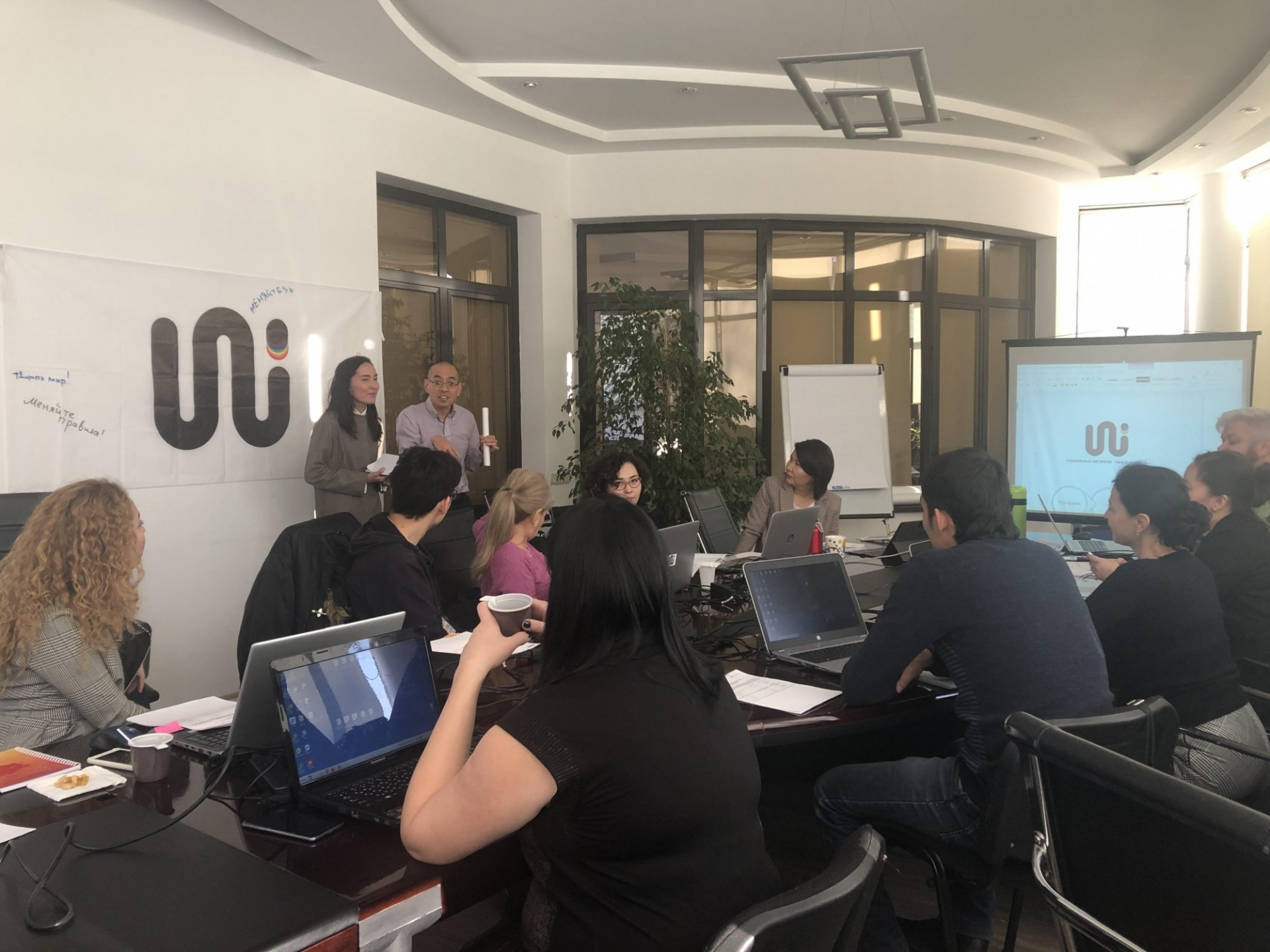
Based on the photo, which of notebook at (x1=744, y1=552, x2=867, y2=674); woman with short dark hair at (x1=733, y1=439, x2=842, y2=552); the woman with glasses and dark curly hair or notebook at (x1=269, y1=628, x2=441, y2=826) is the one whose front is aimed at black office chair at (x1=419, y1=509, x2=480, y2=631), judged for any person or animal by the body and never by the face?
the woman with short dark hair

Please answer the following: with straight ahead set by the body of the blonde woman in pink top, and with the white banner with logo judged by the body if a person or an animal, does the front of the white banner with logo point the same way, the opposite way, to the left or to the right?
to the right

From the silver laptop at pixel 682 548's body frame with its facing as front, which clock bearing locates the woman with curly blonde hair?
The woman with curly blonde hair is roughly at 9 o'clock from the silver laptop.

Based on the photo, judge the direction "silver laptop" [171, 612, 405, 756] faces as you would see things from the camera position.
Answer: facing away from the viewer and to the left of the viewer

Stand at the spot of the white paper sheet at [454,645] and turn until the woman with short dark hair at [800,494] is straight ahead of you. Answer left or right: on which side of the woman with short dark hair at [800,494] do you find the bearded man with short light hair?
right

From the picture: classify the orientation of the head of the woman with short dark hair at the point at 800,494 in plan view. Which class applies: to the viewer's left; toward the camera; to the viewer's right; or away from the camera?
to the viewer's left

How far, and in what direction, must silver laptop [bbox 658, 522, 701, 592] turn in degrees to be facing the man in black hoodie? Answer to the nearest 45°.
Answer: approximately 90° to its left

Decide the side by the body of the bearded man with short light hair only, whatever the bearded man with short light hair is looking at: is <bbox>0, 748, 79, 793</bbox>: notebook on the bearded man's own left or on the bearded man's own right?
on the bearded man's own left

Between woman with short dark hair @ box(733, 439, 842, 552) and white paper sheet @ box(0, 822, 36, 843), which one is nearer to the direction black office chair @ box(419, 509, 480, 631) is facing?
the woman with short dark hair

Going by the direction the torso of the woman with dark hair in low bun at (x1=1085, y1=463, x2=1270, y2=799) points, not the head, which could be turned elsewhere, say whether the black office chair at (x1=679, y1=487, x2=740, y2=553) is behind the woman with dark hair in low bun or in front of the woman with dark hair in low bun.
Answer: in front

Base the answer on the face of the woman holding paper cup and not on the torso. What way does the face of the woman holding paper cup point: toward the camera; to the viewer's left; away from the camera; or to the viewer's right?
away from the camera

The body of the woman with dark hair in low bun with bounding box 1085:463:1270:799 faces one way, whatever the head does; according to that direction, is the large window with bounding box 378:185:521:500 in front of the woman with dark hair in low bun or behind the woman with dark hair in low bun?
in front

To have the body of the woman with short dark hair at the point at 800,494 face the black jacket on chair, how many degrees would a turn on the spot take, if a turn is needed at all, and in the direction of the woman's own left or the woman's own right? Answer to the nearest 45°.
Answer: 0° — they already face it

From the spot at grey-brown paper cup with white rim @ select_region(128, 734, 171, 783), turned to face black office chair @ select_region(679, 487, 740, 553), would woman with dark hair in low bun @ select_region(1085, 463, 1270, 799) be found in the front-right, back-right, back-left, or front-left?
front-right

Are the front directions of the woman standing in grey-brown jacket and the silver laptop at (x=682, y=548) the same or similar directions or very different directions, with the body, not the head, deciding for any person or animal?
very different directions

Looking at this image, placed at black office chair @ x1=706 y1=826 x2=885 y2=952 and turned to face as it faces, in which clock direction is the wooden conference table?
The wooden conference table is roughly at 11 o'clock from the black office chair.

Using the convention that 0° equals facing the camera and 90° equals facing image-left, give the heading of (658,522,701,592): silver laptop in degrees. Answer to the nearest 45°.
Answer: approximately 135°

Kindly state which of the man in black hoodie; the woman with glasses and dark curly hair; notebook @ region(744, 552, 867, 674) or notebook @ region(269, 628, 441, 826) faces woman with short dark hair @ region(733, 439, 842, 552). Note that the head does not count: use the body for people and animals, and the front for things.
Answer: the man in black hoodie

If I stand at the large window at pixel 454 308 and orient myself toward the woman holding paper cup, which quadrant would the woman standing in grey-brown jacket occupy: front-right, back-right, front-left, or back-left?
front-right

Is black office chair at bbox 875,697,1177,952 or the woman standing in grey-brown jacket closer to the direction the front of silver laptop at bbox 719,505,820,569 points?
the woman standing in grey-brown jacket
